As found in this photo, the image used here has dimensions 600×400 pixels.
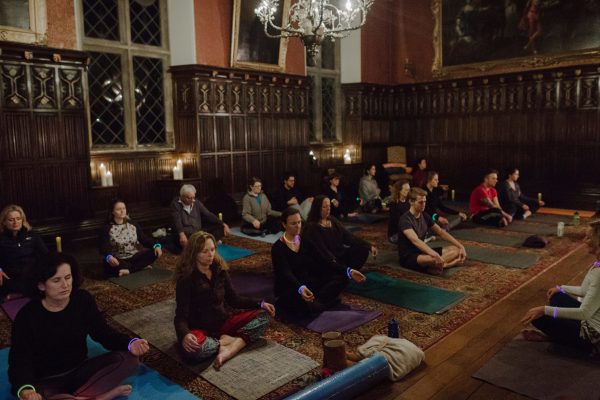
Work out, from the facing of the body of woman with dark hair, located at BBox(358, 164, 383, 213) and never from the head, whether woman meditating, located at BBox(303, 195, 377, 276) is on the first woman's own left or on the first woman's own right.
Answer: on the first woman's own right

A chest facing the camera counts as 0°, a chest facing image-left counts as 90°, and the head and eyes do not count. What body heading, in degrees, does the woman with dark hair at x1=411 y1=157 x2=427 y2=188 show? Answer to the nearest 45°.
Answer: approximately 315°

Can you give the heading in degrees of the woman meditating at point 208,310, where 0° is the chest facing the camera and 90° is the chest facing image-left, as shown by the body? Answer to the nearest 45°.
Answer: approximately 315°

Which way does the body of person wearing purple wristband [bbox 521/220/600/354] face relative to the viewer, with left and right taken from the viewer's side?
facing to the left of the viewer

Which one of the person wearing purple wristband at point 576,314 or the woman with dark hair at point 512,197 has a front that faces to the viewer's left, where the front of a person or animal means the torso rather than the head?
the person wearing purple wristband

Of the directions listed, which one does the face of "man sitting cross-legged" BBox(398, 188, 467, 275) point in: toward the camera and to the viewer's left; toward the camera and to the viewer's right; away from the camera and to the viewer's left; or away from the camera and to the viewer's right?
toward the camera and to the viewer's right

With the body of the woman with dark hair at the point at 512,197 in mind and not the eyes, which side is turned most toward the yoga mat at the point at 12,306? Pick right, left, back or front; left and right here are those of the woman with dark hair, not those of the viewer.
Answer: right

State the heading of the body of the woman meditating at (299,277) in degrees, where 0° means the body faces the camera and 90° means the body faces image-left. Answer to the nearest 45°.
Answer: approximately 315°
